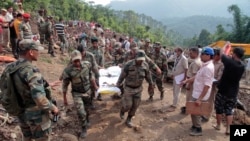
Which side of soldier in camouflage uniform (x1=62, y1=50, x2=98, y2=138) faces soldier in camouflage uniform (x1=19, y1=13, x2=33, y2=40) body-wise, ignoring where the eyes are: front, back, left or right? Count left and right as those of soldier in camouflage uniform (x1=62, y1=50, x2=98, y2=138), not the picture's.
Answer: back

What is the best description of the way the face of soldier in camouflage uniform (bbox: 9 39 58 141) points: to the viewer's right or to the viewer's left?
to the viewer's right

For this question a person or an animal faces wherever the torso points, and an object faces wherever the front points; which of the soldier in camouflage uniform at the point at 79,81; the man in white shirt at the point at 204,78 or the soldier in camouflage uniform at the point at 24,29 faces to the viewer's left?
the man in white shirt

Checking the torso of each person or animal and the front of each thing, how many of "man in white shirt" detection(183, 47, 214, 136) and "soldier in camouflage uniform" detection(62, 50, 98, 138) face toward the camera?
1

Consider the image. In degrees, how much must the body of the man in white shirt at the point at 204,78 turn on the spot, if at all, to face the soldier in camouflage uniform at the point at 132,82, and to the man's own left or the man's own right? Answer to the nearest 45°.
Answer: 0° — they already face them

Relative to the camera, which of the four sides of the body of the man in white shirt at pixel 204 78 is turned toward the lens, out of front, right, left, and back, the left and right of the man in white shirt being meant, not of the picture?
left

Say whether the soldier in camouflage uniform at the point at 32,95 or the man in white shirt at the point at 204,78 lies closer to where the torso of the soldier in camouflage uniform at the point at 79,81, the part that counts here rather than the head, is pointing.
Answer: the soldier in camouflage uniform

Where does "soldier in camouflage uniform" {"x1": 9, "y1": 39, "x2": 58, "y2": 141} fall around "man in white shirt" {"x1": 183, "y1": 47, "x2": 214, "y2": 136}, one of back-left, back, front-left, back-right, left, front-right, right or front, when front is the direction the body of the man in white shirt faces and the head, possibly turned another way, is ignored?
front-left

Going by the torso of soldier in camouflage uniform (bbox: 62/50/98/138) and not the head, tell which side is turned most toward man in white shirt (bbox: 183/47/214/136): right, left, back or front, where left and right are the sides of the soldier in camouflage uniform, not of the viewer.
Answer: left

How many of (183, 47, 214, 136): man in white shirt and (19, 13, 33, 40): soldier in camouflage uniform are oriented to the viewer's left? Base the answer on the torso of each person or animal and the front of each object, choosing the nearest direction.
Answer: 1

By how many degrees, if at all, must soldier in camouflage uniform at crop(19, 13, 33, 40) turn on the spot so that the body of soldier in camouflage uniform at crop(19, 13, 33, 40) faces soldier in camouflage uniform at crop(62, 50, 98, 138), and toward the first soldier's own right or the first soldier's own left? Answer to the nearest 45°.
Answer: approximately 45° to the first soldier's own right

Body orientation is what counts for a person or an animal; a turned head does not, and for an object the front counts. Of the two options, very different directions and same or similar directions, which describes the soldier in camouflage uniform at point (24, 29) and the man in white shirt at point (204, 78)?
very different directions
